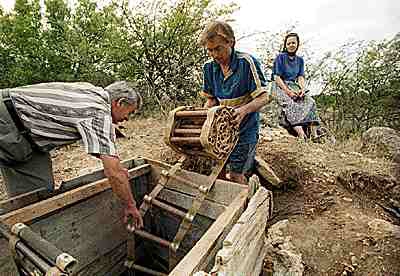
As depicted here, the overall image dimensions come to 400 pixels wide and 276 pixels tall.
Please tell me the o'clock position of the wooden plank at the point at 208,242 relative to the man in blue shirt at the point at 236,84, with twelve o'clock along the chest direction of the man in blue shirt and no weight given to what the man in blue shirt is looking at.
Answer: The wooden plank is roughly at 11 o'clock from the man in blue shirt.

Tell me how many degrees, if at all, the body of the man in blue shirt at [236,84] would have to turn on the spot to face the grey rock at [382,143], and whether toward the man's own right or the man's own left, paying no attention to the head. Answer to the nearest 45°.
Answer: approximately 180°

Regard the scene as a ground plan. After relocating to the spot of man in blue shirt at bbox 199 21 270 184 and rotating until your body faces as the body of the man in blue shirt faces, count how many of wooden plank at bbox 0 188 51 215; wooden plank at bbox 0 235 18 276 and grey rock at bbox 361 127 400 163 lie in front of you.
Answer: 2

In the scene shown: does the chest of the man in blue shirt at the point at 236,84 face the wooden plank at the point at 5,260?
yes

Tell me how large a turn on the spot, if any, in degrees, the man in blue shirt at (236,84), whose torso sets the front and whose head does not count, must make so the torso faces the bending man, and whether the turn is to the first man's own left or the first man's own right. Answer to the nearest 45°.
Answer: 0° — they already face them

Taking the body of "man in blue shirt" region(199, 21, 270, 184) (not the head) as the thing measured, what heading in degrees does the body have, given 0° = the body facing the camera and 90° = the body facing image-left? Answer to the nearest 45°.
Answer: approximately 45°

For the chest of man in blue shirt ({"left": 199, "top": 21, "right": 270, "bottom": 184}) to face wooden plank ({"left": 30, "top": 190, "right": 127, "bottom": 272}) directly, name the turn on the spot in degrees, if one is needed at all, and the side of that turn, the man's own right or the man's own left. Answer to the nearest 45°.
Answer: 0° — they already face it
